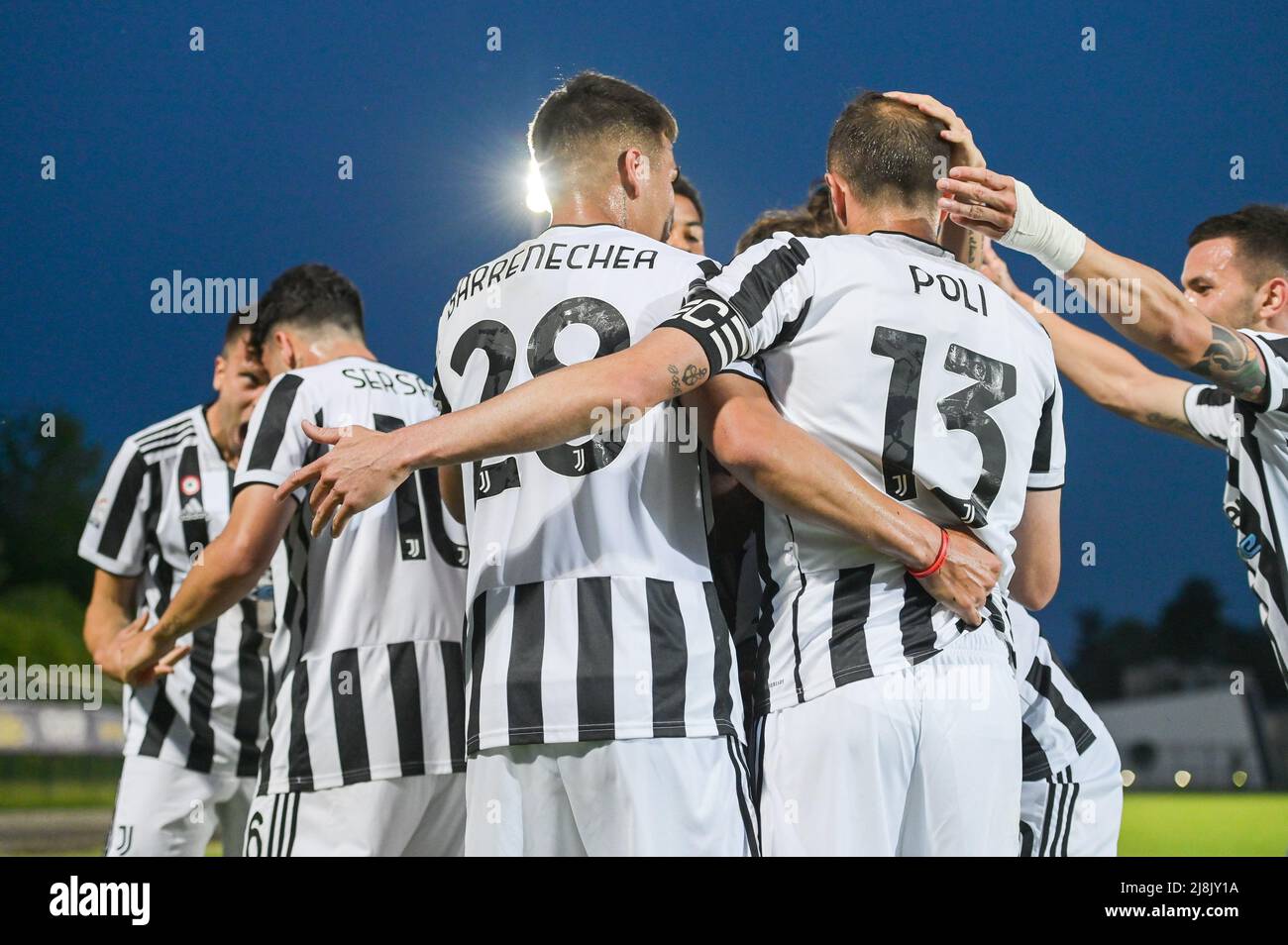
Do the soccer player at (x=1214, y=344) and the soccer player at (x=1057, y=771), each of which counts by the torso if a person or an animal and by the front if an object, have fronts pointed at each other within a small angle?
no

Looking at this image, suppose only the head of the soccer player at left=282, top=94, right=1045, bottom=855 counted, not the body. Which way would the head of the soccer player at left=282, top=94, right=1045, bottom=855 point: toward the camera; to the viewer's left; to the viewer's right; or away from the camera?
away from the camera

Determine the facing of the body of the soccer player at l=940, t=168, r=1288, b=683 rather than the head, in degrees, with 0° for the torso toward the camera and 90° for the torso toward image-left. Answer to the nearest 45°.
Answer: approximately 90°

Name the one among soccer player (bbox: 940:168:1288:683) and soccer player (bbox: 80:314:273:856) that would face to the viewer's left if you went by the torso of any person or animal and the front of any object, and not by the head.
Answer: soccer player (bbox: 940:168:1288:683)

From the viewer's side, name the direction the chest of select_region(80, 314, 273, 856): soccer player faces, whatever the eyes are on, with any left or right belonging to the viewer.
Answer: facing the viewer and to the right of the viewer

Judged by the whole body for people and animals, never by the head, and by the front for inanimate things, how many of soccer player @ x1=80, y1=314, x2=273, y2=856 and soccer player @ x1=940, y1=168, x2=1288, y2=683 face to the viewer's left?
1

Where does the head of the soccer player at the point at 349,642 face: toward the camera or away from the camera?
away from the camera

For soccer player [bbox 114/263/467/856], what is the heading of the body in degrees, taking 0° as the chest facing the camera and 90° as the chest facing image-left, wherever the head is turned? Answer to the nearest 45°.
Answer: approximately 135°
